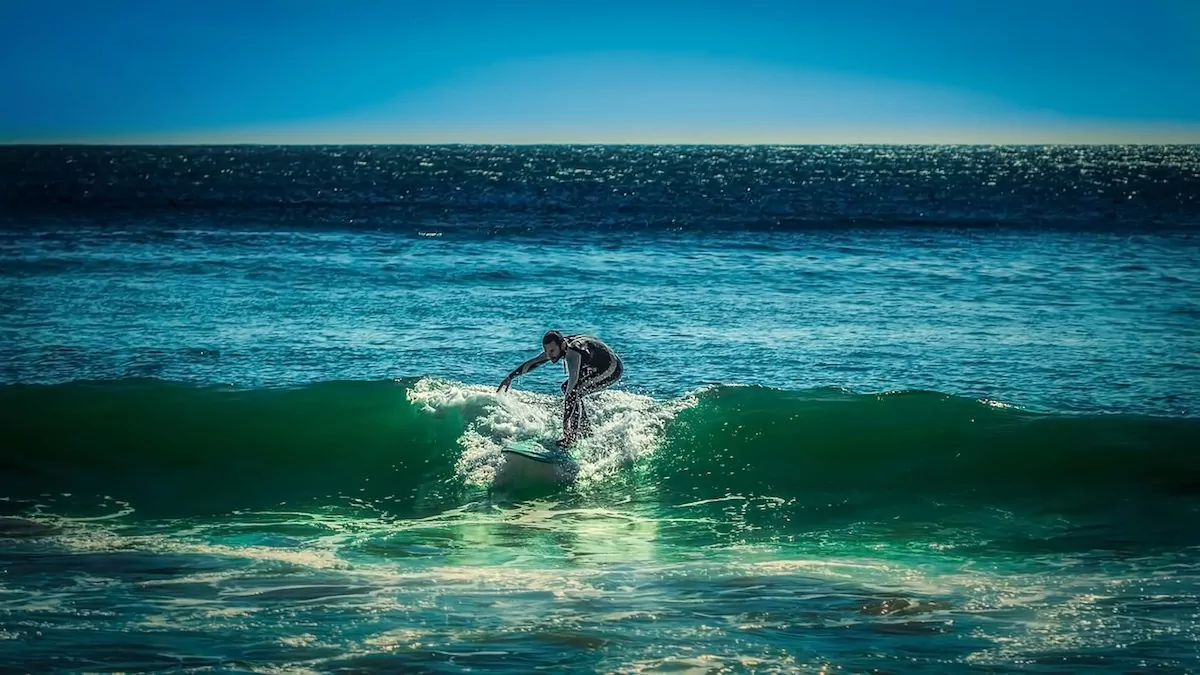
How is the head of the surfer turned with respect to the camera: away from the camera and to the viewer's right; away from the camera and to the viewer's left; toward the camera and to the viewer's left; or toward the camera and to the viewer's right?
toward the camera and to the viewer's left

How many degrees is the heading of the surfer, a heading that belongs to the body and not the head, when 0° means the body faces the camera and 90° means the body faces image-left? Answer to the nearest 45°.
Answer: approximately 90°
